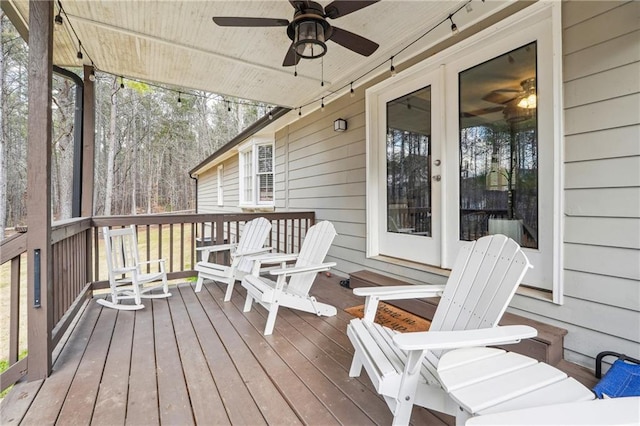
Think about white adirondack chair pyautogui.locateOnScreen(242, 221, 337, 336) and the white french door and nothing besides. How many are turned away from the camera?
0

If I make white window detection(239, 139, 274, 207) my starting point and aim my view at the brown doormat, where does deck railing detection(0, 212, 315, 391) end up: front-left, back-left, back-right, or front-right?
front-right

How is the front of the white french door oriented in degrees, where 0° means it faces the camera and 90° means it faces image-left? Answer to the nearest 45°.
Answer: approximately 45°

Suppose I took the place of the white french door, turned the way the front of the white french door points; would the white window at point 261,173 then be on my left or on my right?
on my right

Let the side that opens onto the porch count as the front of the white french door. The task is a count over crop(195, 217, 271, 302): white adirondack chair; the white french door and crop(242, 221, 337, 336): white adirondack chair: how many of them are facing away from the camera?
0

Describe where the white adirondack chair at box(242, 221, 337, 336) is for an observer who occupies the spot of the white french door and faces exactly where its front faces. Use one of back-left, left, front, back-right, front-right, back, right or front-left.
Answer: front

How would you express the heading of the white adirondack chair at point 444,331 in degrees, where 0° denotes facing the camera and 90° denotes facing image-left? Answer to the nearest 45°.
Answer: approximately 45°

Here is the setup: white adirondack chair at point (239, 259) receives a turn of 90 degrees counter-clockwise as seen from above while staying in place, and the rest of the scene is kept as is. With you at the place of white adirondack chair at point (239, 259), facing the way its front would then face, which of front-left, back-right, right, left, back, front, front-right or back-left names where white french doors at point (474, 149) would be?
front

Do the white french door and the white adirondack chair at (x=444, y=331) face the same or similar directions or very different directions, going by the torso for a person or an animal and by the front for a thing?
same or similar directions

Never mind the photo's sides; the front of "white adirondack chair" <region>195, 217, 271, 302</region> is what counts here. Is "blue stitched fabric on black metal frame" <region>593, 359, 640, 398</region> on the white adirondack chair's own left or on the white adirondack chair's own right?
on the white adirondack chair's own left

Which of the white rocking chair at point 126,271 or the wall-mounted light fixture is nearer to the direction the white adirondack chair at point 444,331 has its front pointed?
the white rocking chair

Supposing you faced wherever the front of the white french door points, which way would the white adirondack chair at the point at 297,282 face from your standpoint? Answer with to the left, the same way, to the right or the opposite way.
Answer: the same way

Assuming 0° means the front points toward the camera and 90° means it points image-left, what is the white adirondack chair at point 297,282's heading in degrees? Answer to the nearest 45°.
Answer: approximately 45°

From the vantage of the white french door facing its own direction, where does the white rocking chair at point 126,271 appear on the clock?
The white rocking chair is roughly at 1 o'clock from the white french door.

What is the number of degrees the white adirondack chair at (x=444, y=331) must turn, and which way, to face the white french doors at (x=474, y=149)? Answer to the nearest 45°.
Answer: approximately 135° to its right

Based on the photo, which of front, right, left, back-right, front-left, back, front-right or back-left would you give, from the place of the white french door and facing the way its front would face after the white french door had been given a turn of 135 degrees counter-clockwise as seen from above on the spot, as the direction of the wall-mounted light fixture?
back-left
